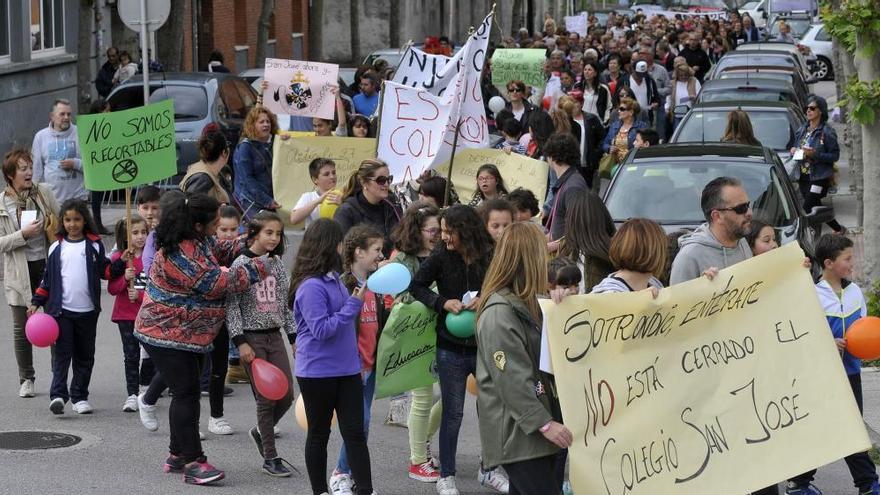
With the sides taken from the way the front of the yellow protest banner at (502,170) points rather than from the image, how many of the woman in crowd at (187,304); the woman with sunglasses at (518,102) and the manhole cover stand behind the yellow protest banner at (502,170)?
1

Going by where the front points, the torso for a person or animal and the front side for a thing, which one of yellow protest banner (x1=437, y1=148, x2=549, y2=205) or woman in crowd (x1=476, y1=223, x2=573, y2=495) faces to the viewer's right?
the woman in crowd

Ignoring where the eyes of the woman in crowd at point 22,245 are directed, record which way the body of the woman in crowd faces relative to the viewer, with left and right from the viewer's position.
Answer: facing the viewer and to the right of the viewer

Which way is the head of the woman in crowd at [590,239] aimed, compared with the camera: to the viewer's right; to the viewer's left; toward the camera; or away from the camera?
away from the camera

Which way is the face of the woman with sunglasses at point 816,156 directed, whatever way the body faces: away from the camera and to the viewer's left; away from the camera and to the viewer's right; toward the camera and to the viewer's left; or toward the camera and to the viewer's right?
toward the camera and to the viewer's left

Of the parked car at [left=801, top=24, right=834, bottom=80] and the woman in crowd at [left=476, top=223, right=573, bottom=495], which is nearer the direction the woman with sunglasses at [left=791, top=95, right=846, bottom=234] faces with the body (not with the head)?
the woman in crowd

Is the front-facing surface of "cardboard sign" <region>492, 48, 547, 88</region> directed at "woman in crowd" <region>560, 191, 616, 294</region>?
yes

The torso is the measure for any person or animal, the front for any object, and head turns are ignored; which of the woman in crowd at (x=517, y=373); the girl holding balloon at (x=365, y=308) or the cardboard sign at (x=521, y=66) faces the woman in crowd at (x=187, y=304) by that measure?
the cardboard sign

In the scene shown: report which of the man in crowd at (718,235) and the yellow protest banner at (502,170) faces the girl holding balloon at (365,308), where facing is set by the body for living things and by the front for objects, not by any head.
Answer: the yellow protest banner

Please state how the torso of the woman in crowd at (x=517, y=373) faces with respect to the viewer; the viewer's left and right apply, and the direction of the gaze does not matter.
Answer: facing to the right of the viewer

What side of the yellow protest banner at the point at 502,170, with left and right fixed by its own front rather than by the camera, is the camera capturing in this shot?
front

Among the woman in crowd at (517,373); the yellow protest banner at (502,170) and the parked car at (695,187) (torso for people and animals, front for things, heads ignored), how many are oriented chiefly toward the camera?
2

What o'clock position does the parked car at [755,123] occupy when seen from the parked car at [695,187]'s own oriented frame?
the parked car at [755,123] is roughly at 6 o'clock from the parked car at [695,187].

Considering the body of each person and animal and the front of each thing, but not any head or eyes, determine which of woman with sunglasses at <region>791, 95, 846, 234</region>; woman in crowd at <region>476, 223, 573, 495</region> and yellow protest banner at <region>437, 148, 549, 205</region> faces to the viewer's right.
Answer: the woman in crowd

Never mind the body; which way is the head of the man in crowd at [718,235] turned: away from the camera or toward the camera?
toward the camera

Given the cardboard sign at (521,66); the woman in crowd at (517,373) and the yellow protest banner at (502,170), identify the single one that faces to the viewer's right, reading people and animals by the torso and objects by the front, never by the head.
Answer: the woman in crowd

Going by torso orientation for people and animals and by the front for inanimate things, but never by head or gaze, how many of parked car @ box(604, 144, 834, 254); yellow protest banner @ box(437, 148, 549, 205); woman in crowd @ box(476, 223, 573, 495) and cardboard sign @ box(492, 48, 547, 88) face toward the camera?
3

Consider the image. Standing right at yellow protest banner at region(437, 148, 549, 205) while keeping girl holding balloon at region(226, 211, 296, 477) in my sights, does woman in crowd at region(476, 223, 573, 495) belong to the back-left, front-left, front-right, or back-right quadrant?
front-left

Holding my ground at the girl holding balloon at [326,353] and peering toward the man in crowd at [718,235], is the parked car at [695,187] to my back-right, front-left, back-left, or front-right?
front-left
